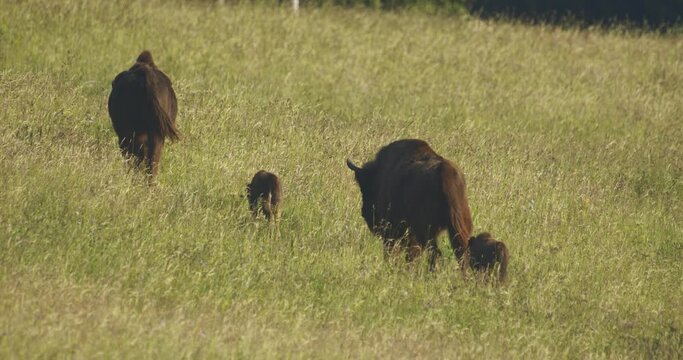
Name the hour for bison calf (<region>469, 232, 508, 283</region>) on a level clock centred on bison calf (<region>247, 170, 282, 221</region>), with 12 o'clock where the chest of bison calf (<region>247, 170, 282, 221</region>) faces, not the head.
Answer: bison calf (<region>469, 232, 508, 283</region>) is roughly at 4 o'clock from bison calf (<region>247, 170, 282, 221</region>).

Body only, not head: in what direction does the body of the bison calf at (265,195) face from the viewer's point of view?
away from the camera

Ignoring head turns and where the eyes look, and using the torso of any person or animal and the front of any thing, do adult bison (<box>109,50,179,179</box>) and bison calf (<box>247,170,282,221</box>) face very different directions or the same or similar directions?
same or similar directions

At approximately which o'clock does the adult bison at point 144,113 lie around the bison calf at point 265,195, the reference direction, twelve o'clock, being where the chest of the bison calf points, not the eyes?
The adult bison is roughly at 10 o'clock from the bison calf.

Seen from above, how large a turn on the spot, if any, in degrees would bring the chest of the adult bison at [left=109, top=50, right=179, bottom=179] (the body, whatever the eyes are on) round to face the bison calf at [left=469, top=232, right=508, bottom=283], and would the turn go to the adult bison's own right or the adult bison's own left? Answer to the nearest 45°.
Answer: approximately 135° to the adult bison's own right

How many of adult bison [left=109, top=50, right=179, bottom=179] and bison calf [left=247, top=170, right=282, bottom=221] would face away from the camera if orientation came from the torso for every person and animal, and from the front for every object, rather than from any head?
2

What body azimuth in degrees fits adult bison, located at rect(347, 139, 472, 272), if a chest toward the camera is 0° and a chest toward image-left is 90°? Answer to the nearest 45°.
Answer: approximately 135°

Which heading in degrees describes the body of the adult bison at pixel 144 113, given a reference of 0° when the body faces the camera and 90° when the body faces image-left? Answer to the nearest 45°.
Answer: approximately 180°

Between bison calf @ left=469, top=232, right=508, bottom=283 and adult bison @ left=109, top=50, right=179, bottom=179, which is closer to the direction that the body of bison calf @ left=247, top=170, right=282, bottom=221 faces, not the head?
the adult bison

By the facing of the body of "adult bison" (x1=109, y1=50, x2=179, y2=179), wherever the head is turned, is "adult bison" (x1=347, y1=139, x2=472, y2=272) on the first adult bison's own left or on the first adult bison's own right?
on the first adult bison's own right
